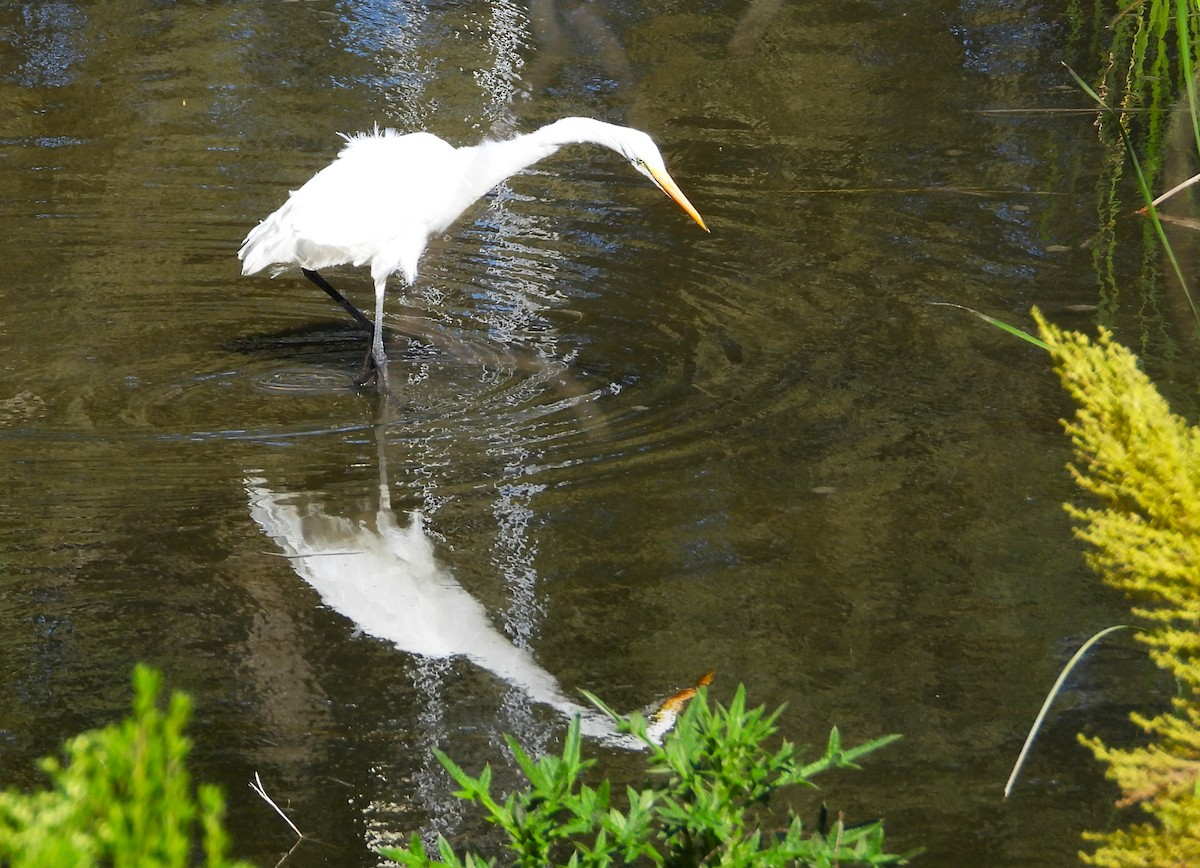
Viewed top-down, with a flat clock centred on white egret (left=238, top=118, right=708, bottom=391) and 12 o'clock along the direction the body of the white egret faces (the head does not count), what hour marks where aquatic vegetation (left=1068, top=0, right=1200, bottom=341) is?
The aquatic vegetation is roughly at 11 o'clock from the white egret.

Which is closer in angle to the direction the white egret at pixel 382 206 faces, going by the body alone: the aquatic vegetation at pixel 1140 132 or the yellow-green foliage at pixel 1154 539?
the aquatic vegetation

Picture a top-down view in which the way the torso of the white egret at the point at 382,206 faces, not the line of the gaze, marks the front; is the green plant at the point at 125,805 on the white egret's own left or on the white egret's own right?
on the white egret's own right

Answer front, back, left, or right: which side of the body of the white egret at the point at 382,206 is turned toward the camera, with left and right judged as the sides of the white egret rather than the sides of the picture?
right

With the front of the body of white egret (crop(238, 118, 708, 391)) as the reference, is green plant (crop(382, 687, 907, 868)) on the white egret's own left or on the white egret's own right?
on the white egret's own right

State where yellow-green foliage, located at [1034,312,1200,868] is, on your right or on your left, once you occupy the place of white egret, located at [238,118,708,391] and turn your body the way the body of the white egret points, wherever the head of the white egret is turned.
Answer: on your right
